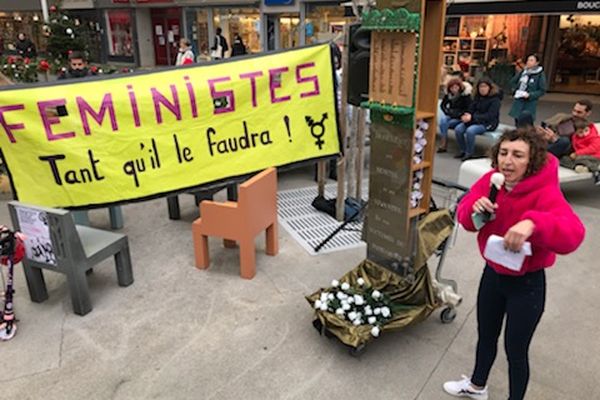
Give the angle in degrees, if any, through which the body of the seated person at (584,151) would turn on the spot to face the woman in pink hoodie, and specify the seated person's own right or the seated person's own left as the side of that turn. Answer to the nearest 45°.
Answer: approximately 45° to the seated person's own left

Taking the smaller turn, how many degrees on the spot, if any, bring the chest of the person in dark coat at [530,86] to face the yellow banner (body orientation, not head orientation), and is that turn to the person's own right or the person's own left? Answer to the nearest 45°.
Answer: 0° — they already face it

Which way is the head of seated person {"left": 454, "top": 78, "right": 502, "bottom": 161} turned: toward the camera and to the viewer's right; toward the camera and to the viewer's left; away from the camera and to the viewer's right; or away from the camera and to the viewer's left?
toward the camera and to the viewer's left

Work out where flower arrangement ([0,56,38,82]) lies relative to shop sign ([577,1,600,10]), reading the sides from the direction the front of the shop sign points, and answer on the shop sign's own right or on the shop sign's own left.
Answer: on the shop sign's own right

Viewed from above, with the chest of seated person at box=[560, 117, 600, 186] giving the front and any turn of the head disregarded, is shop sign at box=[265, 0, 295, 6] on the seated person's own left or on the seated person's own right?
on the seated person's own right

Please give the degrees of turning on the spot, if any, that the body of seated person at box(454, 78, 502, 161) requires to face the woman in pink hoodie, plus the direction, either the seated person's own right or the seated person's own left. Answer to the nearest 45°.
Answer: approximately 45° to the seated person's own left

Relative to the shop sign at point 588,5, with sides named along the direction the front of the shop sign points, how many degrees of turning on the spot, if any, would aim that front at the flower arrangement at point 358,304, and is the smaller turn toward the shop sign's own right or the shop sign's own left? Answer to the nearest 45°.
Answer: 0° — it already faces it

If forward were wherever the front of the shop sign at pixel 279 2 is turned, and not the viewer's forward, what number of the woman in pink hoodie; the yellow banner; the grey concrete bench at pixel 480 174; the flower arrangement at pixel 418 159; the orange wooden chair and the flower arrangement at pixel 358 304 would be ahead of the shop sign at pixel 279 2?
6

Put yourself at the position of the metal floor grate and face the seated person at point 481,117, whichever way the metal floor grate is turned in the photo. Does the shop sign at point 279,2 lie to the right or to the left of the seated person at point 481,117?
left

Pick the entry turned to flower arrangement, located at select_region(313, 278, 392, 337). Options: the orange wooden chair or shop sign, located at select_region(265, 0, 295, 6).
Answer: the shop sign

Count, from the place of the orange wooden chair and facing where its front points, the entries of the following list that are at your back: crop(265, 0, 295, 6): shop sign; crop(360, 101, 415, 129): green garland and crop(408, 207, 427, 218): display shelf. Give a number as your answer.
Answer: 2

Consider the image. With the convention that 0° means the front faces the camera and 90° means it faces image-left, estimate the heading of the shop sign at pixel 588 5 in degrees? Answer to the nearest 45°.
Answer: approximately 0°

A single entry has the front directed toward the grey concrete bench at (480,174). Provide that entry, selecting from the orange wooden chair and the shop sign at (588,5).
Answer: the shop sign

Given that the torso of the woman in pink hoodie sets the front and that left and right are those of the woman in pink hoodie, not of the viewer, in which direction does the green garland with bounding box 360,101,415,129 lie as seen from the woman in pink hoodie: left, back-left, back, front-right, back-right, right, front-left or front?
right

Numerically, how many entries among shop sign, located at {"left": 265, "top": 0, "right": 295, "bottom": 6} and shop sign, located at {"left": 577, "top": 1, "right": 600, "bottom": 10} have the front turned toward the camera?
2

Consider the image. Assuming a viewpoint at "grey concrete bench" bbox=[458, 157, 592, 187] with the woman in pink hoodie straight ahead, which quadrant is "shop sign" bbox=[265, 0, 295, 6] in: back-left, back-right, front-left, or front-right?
back-right
